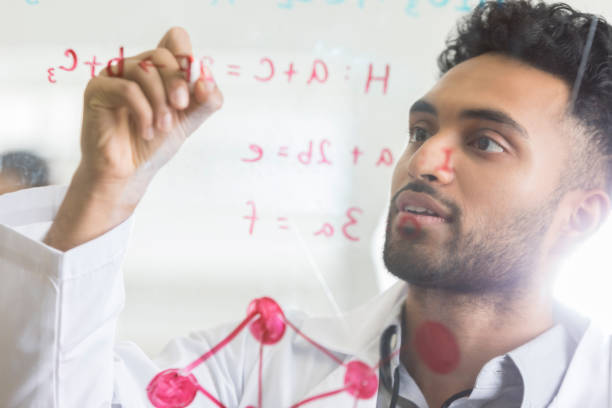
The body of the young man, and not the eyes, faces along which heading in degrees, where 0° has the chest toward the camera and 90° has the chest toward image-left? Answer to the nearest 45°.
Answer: approximately 45°
